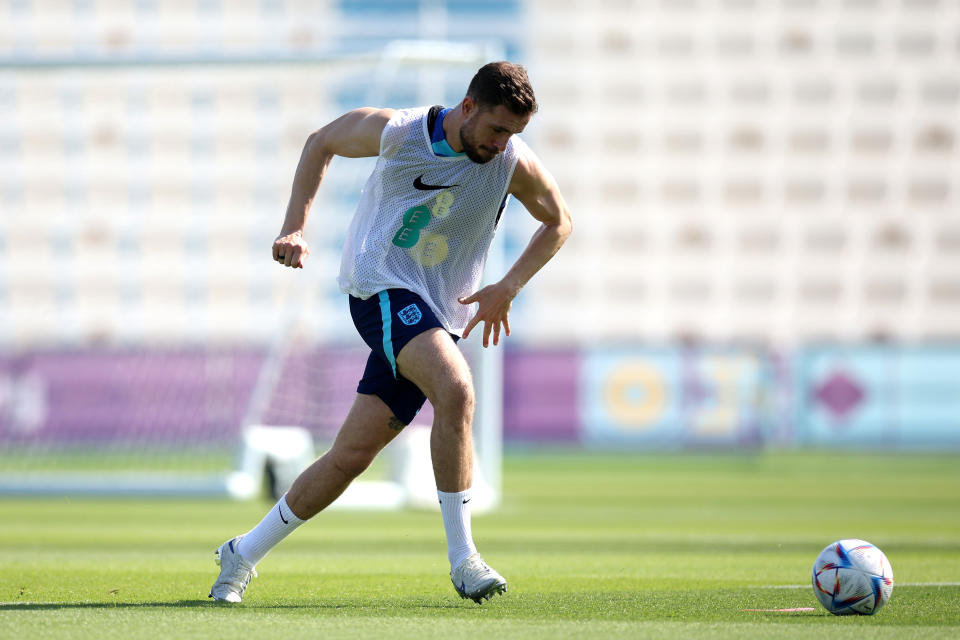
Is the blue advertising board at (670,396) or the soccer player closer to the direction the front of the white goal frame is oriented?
the soccer player

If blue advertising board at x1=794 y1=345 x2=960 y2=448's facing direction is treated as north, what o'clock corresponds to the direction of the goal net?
The goal net is roughly at 2 o'clock from the blue advertising board.

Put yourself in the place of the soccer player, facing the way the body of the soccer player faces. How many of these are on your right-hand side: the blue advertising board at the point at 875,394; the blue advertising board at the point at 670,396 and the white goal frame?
0

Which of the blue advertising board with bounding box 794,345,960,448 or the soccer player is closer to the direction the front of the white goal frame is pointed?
the soccer player

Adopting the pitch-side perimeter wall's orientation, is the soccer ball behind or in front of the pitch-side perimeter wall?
in front

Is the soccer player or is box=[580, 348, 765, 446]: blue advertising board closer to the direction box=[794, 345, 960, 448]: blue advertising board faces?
the soccer player

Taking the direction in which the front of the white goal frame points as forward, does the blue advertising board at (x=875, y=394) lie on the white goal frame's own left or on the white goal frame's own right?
on the white goal frame's own left

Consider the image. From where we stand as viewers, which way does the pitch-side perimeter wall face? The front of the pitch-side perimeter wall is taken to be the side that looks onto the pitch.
facing the viewer

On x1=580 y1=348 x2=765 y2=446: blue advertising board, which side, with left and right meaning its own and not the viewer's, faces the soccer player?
front

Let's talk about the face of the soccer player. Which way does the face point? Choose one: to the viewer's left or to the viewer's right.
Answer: to the viewer's right

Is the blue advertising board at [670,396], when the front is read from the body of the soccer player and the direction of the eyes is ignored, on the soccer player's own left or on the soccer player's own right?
on the soccer player's own left

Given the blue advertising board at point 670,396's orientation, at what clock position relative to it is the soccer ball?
The soccer ball is roughly at 12 o'clock from the blue advertising board.

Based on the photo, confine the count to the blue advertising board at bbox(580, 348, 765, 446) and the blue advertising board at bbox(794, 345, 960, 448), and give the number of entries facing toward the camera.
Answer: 2
